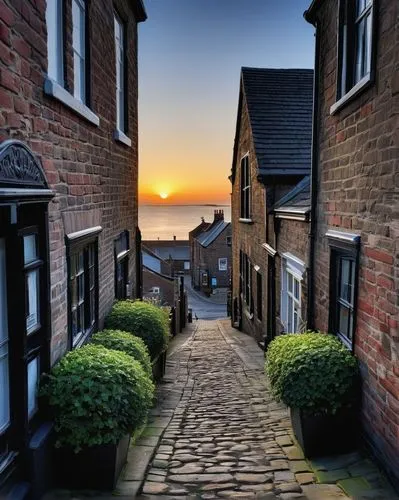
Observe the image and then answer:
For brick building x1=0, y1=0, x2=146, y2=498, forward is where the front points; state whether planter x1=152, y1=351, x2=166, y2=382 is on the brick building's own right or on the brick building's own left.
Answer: on the brick building's own left

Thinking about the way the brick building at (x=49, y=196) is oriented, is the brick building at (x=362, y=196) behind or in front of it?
in front

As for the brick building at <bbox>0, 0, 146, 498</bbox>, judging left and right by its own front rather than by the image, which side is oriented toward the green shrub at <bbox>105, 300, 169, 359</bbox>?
left

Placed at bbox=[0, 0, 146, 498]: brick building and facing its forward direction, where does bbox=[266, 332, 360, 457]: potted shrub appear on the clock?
The potted shrub is roughly at 12 o'clock from the brick building.

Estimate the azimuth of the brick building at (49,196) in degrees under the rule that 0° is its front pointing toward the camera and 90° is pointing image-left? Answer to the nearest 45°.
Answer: approximately 270°
